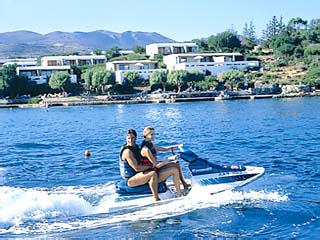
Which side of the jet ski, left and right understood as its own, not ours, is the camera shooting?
right
